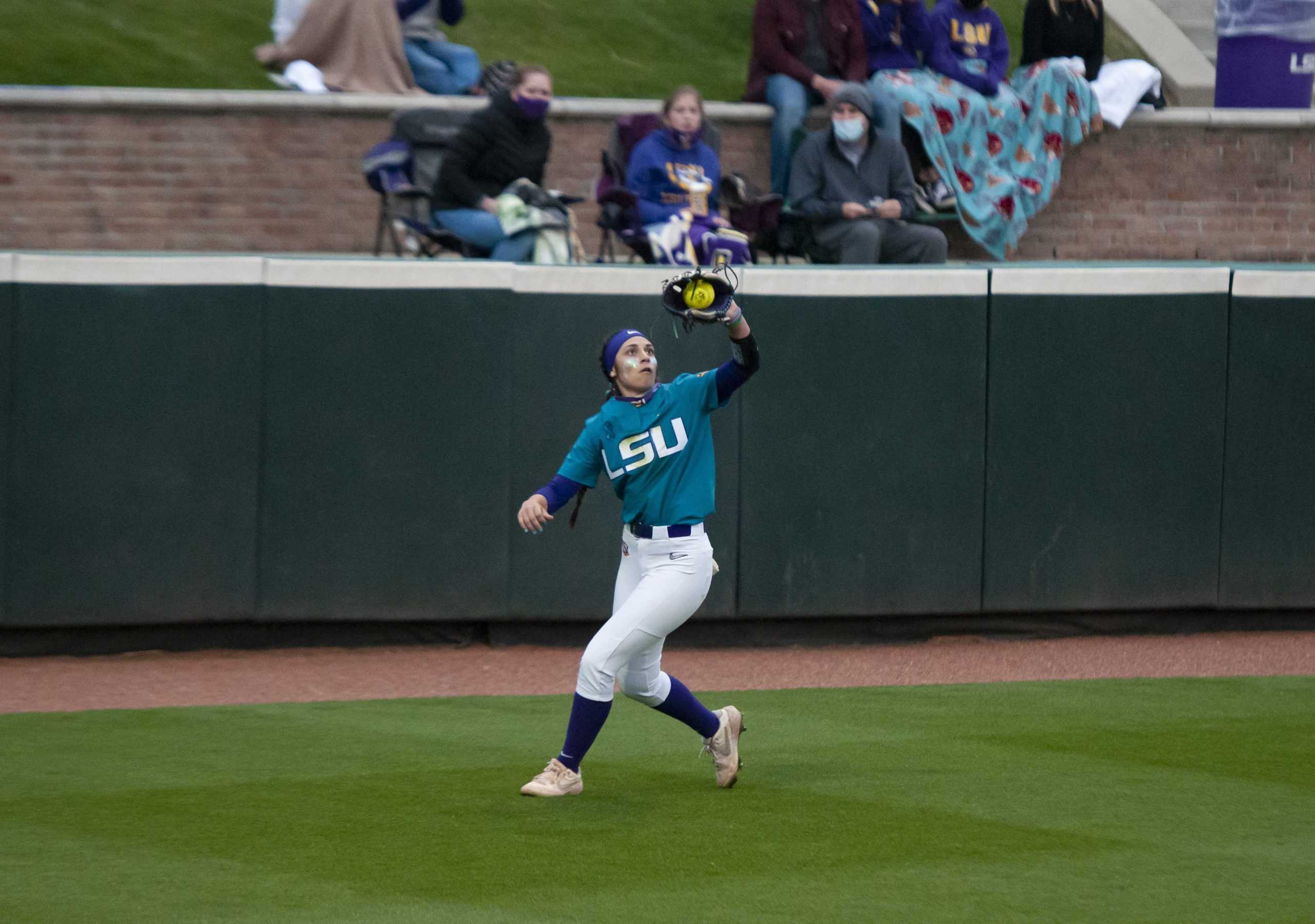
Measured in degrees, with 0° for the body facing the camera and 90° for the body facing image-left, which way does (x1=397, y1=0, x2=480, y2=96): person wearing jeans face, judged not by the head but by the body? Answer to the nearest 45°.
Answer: approximately 315°

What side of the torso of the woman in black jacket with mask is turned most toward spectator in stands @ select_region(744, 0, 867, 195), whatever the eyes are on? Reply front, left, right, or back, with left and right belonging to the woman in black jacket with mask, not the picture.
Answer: left

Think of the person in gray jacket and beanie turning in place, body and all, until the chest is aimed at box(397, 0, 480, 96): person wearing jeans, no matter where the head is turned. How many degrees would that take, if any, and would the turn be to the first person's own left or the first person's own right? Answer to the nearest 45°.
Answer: approximately 135° to the first person's own right

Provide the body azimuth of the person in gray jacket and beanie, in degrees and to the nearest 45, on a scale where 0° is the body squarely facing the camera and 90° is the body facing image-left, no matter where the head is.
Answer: approximately 0°

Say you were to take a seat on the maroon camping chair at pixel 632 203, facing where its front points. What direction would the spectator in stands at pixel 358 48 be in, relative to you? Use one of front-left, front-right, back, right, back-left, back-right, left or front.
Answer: back

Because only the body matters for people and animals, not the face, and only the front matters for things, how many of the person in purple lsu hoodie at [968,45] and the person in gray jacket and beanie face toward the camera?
2
